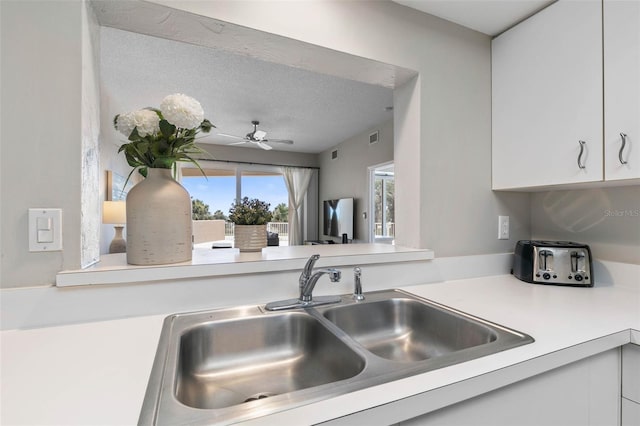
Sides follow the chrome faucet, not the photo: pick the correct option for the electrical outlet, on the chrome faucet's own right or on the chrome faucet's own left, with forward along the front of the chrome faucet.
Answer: on the chrome faucet's own left

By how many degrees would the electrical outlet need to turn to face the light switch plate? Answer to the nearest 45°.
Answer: approximately 90° to its right

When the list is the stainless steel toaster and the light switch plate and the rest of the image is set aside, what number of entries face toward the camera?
2

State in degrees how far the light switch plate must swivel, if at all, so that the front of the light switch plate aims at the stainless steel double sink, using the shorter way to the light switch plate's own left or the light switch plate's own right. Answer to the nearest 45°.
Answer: approximately 45° to the light switch plate's own left

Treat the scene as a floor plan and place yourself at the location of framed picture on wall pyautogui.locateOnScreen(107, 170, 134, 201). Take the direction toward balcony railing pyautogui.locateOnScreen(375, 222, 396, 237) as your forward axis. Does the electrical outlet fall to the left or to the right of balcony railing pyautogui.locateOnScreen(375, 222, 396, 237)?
right

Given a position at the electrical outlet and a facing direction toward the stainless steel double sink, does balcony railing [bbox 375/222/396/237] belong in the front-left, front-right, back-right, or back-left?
back-right

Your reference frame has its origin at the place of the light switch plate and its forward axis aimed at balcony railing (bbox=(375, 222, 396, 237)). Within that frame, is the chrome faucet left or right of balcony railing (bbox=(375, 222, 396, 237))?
right

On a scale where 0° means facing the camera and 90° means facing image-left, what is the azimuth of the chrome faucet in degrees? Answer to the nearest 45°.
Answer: approximately 315°

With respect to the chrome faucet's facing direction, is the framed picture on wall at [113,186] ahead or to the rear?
to the rear

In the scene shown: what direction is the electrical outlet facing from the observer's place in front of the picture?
facing the viewer and to the right of the viewer

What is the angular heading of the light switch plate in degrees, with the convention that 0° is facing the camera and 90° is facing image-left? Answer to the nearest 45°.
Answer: approximately 0°
